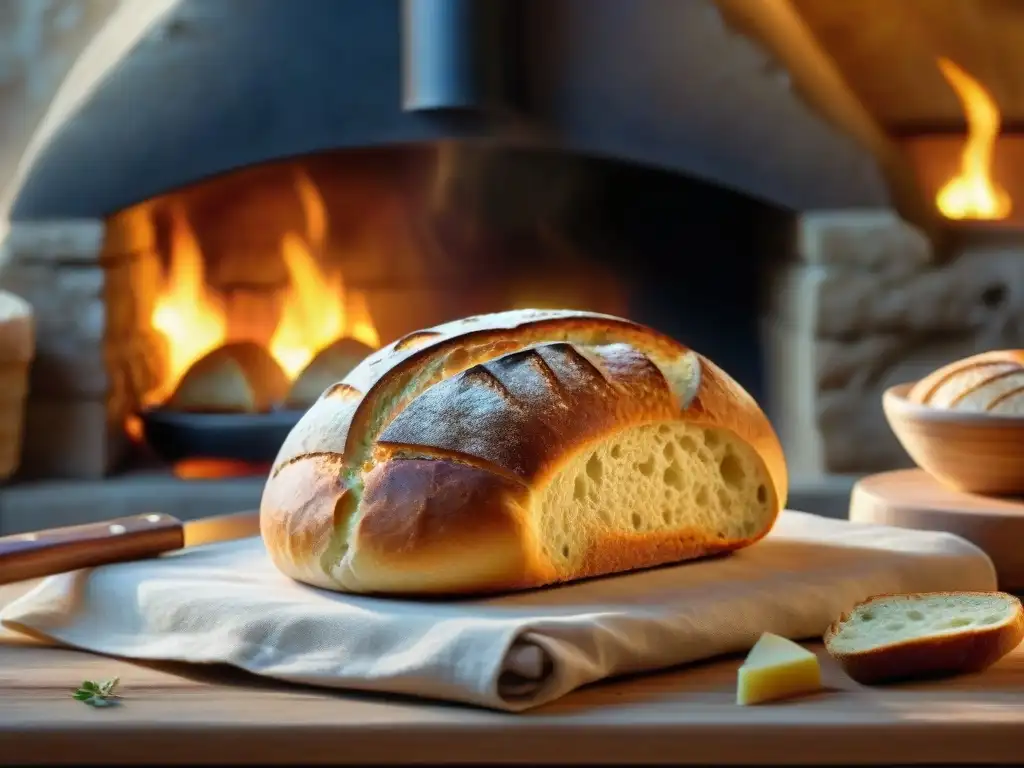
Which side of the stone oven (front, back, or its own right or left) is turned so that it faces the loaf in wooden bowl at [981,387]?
front

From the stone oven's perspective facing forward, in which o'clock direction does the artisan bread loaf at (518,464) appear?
The artisan bread loaf is roughly at 12 o'clock from the stone oven.

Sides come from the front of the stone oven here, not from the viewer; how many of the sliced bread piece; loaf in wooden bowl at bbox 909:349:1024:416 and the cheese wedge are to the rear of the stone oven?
0

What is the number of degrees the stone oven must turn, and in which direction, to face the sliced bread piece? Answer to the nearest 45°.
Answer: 0° — it already faces it

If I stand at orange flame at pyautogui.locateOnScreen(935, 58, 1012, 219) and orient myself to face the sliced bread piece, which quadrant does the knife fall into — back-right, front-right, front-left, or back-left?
front-right

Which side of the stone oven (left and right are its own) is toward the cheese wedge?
front

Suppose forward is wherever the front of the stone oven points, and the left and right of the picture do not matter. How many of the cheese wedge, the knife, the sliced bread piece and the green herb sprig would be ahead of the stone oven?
4

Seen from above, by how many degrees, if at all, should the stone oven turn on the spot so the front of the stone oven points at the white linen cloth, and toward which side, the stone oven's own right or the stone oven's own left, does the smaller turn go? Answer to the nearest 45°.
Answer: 0° — it already faces it

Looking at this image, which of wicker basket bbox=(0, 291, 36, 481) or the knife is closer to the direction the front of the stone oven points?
the knife

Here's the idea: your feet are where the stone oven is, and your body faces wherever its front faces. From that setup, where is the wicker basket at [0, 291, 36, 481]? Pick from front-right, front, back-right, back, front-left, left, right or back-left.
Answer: right

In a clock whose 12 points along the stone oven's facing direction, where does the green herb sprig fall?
The green herb sprig is roughly at 12 o'clock from the stone oven.

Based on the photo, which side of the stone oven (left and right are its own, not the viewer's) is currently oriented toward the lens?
front

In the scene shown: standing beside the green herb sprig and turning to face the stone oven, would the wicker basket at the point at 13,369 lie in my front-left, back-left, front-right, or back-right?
front-left
